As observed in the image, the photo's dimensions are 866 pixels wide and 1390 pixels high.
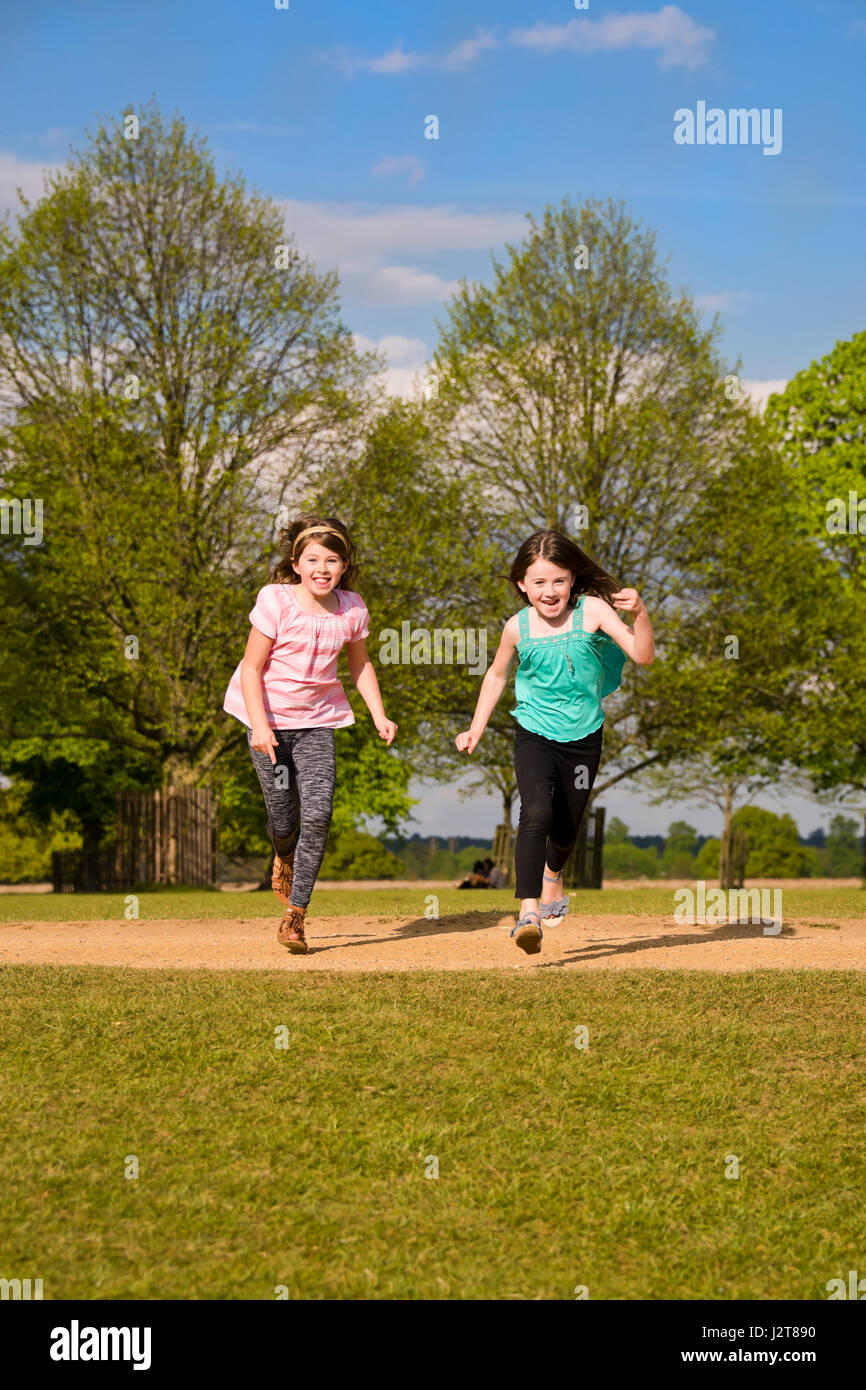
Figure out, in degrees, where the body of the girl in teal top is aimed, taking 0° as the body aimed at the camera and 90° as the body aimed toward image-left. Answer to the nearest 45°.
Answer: approximately 0°

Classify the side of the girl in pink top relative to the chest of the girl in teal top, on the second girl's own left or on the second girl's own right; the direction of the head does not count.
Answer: on the second girl's own right

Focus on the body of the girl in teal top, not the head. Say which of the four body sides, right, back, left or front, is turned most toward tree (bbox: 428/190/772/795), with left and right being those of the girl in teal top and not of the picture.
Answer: back

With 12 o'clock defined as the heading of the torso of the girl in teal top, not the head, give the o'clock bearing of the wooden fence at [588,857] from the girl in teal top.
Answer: The wooden fence is roughly at 6 o'clock from the girl in teal top.

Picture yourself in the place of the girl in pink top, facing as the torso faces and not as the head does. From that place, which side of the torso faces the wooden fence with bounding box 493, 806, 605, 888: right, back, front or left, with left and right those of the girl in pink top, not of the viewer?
back

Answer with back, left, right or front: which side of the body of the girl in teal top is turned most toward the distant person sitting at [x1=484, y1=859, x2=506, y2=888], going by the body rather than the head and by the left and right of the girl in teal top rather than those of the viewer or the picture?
back

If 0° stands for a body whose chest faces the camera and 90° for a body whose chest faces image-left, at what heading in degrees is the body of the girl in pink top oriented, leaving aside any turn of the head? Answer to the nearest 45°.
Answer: approximately 0°

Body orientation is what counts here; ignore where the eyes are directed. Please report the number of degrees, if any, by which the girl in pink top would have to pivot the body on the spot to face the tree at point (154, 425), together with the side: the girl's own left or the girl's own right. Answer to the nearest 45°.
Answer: approximately 180°

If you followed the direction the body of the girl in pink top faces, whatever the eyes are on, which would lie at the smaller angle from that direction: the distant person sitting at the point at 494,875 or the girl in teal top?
the girl in teal top
